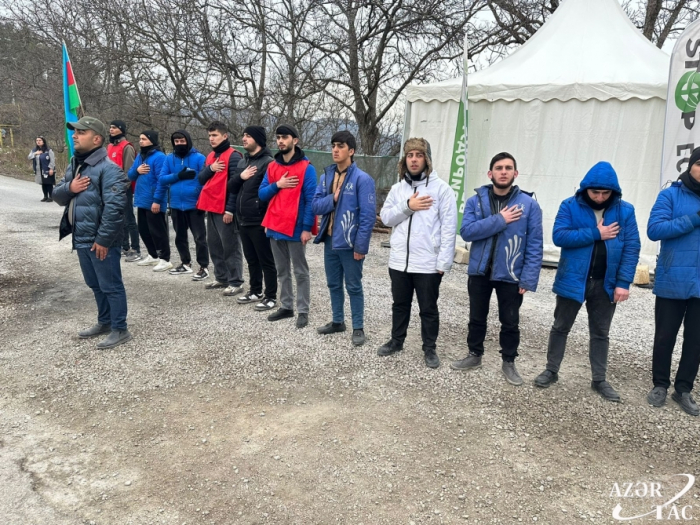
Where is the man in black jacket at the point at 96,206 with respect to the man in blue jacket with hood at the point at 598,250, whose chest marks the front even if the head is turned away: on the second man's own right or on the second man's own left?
on the second man's own right

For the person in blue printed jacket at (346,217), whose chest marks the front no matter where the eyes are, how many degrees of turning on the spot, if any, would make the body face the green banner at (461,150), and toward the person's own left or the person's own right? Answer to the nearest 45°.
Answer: approximately 180°

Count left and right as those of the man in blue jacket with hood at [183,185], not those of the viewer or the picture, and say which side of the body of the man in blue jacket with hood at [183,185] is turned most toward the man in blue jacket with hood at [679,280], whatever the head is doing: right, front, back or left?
left

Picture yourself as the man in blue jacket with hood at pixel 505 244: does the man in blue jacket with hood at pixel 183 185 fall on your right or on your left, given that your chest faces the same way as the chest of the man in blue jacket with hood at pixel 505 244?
on your right

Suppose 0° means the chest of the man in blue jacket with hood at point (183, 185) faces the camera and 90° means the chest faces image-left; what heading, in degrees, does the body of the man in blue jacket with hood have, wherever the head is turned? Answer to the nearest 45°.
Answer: approximately 45°

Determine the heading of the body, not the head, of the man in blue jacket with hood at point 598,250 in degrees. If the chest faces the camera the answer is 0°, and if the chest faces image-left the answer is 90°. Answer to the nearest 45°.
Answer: approximately 0°

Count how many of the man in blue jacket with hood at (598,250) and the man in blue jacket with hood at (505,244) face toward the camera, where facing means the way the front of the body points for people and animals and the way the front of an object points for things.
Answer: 2

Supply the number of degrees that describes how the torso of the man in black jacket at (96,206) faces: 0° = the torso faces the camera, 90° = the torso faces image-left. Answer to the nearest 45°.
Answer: approximately 45°

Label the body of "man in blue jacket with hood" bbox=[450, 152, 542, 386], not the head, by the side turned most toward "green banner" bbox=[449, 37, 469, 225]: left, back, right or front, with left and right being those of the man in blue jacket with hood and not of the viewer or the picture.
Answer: back

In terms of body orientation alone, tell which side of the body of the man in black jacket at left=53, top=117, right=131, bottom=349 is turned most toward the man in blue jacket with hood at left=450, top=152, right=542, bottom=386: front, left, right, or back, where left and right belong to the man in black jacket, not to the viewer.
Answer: left

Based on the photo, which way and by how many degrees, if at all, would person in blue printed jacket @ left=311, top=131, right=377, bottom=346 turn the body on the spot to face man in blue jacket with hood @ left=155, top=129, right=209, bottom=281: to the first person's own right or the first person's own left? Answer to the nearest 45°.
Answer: approximately 90° to the first person's own right
